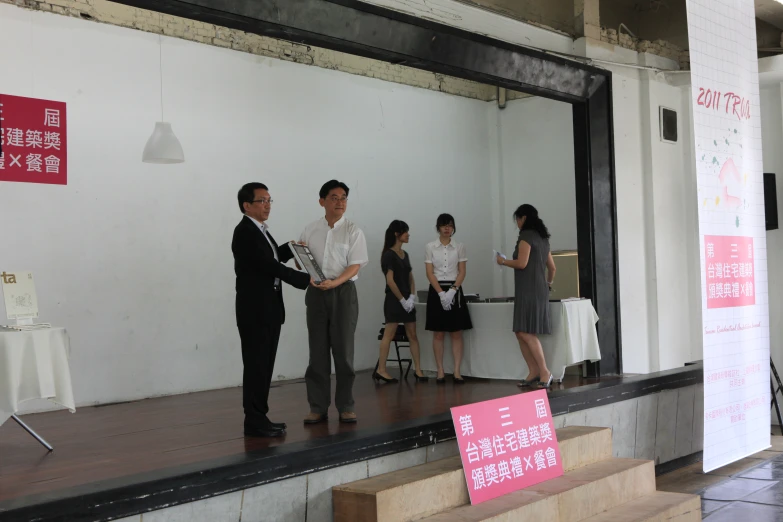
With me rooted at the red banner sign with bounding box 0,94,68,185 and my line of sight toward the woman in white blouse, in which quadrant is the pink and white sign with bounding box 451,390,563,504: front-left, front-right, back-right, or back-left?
front-right

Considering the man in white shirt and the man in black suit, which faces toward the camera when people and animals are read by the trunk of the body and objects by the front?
the man in white shirt

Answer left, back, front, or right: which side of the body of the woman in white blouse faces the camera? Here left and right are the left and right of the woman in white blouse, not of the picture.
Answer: front

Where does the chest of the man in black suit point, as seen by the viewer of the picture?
to the viewer's right

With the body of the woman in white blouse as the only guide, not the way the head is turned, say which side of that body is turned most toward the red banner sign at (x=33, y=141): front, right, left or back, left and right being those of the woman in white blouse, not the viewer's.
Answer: right

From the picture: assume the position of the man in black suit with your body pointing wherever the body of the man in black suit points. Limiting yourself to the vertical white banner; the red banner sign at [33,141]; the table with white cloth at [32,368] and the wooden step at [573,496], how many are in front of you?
2

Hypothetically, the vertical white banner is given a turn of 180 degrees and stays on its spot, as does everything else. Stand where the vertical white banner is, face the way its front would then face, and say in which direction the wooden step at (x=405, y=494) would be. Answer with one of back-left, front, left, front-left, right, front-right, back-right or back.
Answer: left

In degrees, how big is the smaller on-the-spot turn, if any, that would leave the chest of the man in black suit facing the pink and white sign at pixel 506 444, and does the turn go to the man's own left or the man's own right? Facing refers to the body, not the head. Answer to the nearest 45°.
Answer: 0° — they already face it

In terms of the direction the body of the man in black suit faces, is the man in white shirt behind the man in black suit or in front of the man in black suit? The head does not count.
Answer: in front

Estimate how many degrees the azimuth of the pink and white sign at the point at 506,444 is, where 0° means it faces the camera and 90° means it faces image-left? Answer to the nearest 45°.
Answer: approximately 315°

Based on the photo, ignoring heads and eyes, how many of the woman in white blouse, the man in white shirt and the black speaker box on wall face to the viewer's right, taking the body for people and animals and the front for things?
0

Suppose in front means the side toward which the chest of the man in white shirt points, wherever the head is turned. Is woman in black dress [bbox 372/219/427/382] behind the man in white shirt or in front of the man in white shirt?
behind

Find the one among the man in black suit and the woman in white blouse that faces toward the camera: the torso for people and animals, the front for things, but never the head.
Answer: the woman in white blouse

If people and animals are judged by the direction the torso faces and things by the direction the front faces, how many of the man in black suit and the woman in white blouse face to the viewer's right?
1

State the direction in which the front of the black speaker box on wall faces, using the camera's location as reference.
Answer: facing the viewer and to the left of the viewer
